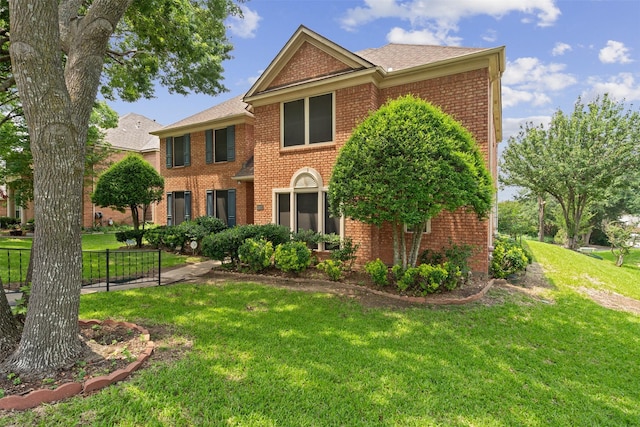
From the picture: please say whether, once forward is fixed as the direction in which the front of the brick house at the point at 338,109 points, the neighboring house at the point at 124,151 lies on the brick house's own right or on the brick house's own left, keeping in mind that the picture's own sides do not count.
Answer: on the brick house's own right

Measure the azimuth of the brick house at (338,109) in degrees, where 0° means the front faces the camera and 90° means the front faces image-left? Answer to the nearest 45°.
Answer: approximately 45°

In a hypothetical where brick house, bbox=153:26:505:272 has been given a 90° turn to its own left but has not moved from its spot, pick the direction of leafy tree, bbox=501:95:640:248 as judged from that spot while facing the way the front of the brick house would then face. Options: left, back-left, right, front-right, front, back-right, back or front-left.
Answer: left

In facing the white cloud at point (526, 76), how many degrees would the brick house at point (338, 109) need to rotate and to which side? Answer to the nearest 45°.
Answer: approximately 180°

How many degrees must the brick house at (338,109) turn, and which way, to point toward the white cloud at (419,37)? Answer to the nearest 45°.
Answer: approximately 180°
